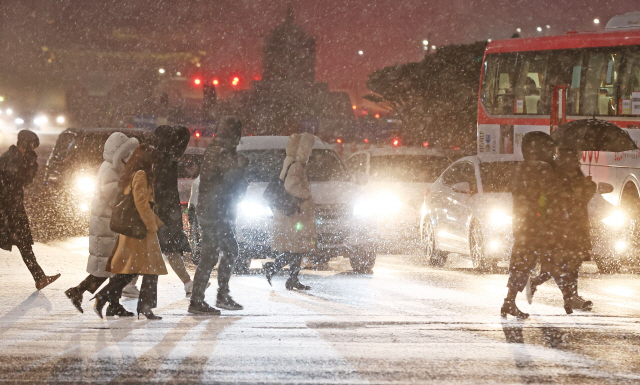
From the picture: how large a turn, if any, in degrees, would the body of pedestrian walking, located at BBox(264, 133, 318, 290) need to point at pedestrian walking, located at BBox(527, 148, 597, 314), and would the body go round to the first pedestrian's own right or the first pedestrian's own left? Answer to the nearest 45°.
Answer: approximately 45° to the first pedestrian's own right

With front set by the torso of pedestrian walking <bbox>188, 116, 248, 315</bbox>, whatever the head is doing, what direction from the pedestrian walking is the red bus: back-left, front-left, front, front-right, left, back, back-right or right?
front-left

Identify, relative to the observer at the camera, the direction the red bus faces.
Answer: facing the viewer and to the right of the viewer

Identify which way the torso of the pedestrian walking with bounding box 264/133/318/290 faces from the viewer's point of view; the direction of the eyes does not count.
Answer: to the viewer's right
